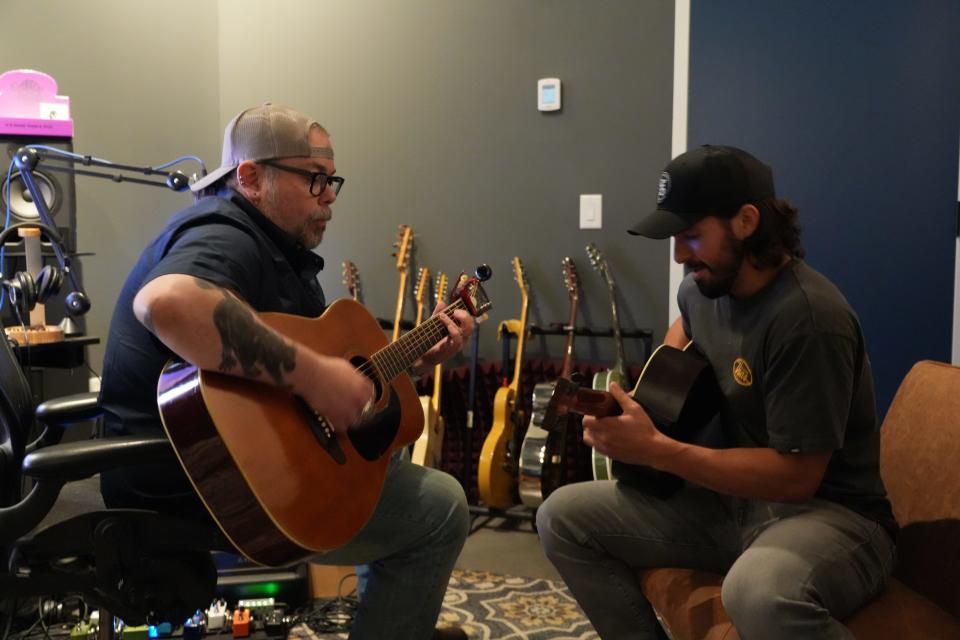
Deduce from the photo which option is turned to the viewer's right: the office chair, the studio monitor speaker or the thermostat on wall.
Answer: the office chair

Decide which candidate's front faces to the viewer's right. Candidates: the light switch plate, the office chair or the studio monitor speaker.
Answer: the office chair

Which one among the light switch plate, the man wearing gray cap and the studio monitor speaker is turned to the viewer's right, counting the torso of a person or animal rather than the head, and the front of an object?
the man wearing gray cap

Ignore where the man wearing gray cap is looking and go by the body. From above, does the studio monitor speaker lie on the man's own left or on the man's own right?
on the man's own left

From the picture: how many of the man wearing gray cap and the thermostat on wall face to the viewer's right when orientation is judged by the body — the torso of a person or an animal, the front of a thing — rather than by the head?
1

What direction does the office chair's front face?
to the viewer's right

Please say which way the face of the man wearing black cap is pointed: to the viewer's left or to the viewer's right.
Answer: to the viewer's left

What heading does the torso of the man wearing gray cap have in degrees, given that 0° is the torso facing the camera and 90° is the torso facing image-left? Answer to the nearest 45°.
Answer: approximately 270°

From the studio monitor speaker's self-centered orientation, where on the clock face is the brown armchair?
The brown armchair is roughly at 11 o'clock from the studio monitor speaker.
